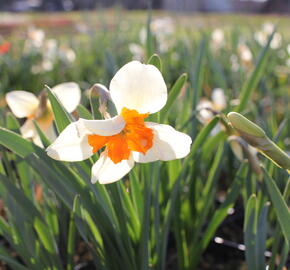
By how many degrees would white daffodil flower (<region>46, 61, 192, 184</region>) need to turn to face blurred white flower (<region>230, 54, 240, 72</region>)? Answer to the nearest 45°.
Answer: approximately 180°

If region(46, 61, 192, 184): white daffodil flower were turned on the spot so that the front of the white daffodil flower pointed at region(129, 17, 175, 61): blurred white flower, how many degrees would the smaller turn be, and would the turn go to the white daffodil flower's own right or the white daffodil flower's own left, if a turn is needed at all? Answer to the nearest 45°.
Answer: approximately 180°

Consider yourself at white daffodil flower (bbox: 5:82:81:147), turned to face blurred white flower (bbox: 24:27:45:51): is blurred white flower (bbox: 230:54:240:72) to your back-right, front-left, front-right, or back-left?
front-right

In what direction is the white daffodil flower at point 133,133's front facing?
toward the camera

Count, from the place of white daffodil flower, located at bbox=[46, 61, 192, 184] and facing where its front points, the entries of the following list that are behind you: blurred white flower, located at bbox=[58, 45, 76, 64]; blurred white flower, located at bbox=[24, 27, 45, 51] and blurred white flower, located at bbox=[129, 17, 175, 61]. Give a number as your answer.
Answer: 3

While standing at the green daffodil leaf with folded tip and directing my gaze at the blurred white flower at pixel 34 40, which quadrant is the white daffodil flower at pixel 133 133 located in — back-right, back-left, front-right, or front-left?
front-left

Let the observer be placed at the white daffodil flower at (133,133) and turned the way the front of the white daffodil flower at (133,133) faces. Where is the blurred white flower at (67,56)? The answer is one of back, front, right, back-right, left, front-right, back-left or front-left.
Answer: back
